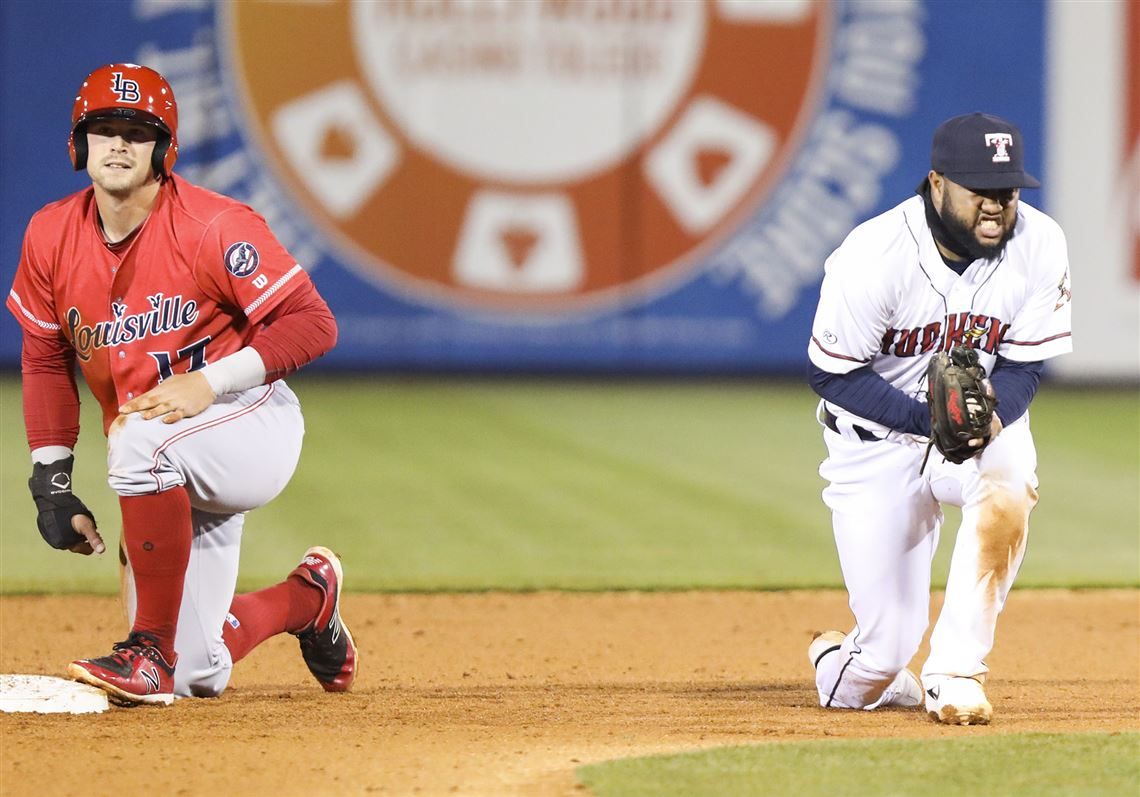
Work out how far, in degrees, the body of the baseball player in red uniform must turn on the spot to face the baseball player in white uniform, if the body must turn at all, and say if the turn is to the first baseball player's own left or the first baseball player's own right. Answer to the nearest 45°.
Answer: approximately 135° to the first baseball player's own left
